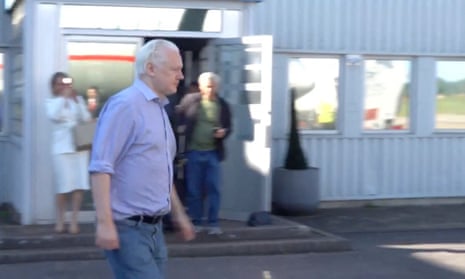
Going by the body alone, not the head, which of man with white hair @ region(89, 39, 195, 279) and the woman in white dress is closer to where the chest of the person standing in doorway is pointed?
the man with white hair

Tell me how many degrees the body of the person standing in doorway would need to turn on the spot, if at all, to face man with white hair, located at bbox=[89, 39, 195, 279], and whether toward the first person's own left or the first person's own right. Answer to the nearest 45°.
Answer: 0° — they already face them

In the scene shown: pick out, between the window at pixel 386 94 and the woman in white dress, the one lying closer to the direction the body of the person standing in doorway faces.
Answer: the woman in white dress

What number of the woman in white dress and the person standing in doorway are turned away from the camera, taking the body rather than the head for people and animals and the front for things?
0

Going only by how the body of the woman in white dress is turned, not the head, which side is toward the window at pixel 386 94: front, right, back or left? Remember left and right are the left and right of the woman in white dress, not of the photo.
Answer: left

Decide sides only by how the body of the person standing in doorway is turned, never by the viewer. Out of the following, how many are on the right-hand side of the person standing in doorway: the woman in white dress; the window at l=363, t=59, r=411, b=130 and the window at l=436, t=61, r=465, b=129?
1

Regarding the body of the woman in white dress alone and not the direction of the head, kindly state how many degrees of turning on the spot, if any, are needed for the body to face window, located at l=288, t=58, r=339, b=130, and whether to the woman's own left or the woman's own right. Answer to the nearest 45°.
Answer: approximately 90° to the woman's own left

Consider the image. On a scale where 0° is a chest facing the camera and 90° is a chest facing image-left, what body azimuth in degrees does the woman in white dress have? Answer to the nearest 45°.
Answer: approximately 315°

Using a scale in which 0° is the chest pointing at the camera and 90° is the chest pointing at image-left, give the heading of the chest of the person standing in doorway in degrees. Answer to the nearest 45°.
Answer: approximately 0°

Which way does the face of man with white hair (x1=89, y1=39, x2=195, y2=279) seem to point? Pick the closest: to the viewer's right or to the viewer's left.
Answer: to the viewer's right
